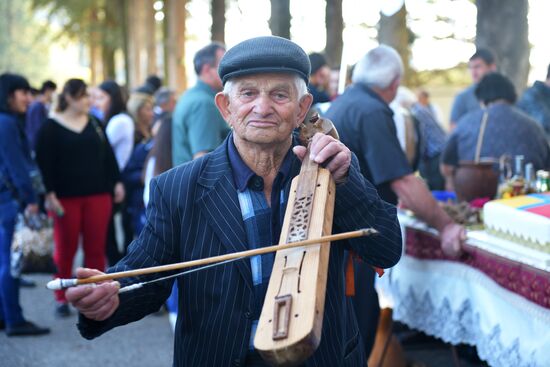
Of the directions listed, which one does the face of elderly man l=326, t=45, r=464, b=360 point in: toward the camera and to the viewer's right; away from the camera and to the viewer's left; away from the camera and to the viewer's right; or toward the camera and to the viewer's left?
away from the camera and to the viewer's right

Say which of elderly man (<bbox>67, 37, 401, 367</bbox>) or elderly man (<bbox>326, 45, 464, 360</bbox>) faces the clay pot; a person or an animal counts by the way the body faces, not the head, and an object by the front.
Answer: elderly man (<bbox>326, 45, 464, 360</bbox>)

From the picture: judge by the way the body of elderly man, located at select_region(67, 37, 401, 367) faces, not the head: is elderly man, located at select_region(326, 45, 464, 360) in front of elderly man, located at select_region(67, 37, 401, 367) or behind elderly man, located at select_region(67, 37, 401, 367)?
behind

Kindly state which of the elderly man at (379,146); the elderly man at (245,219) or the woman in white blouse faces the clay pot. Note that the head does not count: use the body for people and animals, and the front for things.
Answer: the elderly man at (379,146)
